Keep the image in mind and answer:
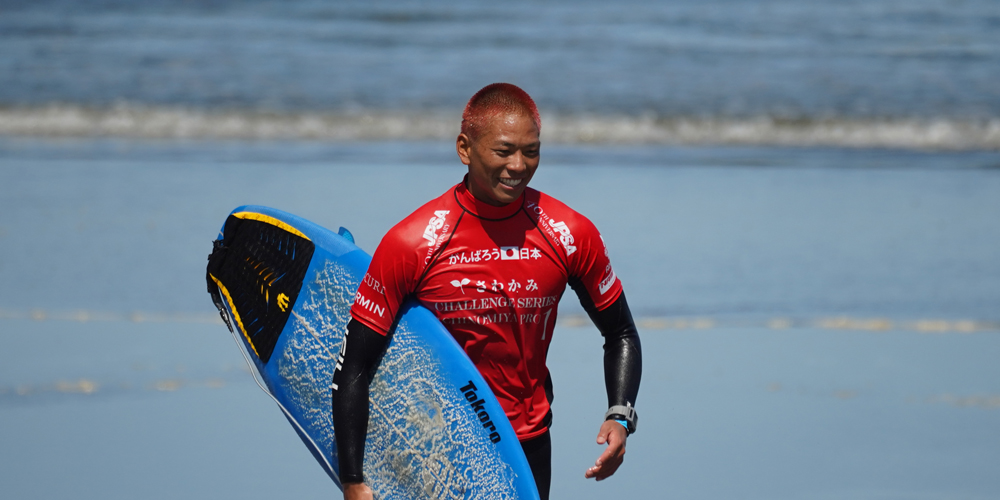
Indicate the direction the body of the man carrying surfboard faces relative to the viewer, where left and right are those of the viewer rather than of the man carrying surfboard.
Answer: facing the viewer

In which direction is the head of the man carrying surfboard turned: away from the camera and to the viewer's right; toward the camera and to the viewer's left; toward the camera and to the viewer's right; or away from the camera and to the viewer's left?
toward the camera and to the viewer's right
